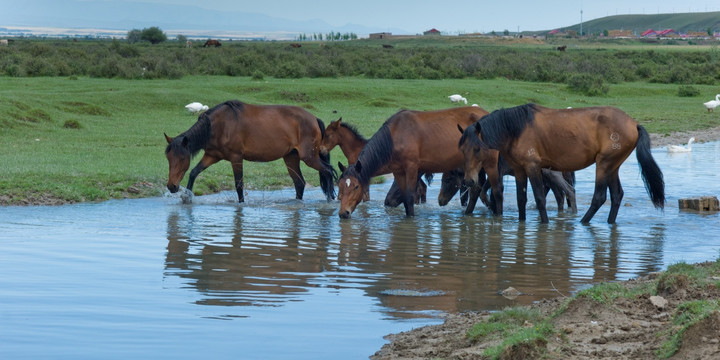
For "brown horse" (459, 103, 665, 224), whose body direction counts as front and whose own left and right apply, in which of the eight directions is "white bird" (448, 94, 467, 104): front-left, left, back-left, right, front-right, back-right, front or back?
right

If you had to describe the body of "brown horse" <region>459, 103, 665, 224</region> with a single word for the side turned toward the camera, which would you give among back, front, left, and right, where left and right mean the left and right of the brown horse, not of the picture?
left

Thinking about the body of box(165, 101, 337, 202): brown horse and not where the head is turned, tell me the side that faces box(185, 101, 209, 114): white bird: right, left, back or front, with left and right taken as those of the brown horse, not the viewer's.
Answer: right

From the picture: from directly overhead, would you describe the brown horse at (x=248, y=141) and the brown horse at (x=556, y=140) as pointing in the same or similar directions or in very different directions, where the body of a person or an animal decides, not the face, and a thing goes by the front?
same or similar directions

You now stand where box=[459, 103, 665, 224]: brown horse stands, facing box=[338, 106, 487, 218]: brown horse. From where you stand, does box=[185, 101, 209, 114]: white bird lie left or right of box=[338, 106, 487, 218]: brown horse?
right

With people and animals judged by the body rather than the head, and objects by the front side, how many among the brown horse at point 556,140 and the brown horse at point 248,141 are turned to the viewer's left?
2

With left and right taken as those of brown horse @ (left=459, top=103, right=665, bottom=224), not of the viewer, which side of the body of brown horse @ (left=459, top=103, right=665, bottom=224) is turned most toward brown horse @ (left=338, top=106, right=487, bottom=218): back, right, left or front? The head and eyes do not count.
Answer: front

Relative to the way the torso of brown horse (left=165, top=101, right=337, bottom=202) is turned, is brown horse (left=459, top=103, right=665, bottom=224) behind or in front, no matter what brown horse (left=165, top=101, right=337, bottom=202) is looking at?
behind

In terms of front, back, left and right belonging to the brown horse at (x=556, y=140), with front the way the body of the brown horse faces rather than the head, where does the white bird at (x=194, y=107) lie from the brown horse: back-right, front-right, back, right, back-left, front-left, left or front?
front-right

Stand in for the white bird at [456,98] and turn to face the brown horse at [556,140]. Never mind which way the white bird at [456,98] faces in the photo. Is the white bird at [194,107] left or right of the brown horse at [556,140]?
right

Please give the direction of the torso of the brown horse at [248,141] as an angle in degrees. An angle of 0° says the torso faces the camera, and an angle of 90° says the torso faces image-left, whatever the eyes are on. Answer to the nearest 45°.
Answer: approximately 90°

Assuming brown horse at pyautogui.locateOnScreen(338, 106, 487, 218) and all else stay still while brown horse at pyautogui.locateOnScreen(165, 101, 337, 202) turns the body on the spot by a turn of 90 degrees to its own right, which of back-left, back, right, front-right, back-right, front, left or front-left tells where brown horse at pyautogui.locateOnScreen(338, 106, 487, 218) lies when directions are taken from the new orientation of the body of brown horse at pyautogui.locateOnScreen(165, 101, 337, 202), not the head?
back-right
